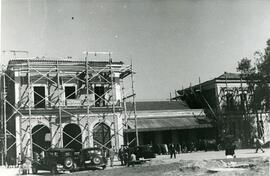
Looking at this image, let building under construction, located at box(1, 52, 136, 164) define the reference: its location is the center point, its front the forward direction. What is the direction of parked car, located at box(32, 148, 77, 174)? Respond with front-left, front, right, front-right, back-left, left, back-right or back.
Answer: front

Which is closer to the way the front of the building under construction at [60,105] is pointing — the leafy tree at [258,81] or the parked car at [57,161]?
the parked car

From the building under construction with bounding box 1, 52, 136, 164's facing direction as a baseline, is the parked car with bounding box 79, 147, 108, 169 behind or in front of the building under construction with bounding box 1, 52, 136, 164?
in front

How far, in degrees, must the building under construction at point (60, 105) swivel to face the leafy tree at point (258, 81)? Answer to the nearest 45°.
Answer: approximately 90° to its left

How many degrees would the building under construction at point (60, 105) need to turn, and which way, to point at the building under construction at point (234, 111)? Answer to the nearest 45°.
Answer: approximately 90° to its left

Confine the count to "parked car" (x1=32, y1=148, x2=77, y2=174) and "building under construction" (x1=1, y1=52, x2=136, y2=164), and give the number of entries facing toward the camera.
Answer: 1

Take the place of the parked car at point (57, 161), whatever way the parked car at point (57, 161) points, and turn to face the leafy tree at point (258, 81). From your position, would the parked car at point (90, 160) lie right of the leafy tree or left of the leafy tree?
right

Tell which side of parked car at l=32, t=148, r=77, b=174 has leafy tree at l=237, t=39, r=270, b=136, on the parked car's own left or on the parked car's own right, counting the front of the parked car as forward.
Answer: on the parked car's own right

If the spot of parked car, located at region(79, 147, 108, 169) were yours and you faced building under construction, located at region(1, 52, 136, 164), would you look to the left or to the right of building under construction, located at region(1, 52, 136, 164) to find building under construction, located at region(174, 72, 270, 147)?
right

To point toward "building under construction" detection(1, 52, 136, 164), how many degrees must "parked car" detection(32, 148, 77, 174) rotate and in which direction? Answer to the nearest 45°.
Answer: approximately 45° to its right

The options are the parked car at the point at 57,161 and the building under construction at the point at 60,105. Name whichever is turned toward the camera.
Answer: the building under construction

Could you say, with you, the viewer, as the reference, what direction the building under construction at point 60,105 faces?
facing the viewer

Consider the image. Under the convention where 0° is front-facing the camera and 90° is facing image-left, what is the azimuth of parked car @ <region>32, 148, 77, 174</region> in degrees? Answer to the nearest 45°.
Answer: approximately 135°

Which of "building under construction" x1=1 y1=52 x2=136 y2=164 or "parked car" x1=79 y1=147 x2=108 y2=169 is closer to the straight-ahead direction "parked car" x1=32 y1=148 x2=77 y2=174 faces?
the building under construction
